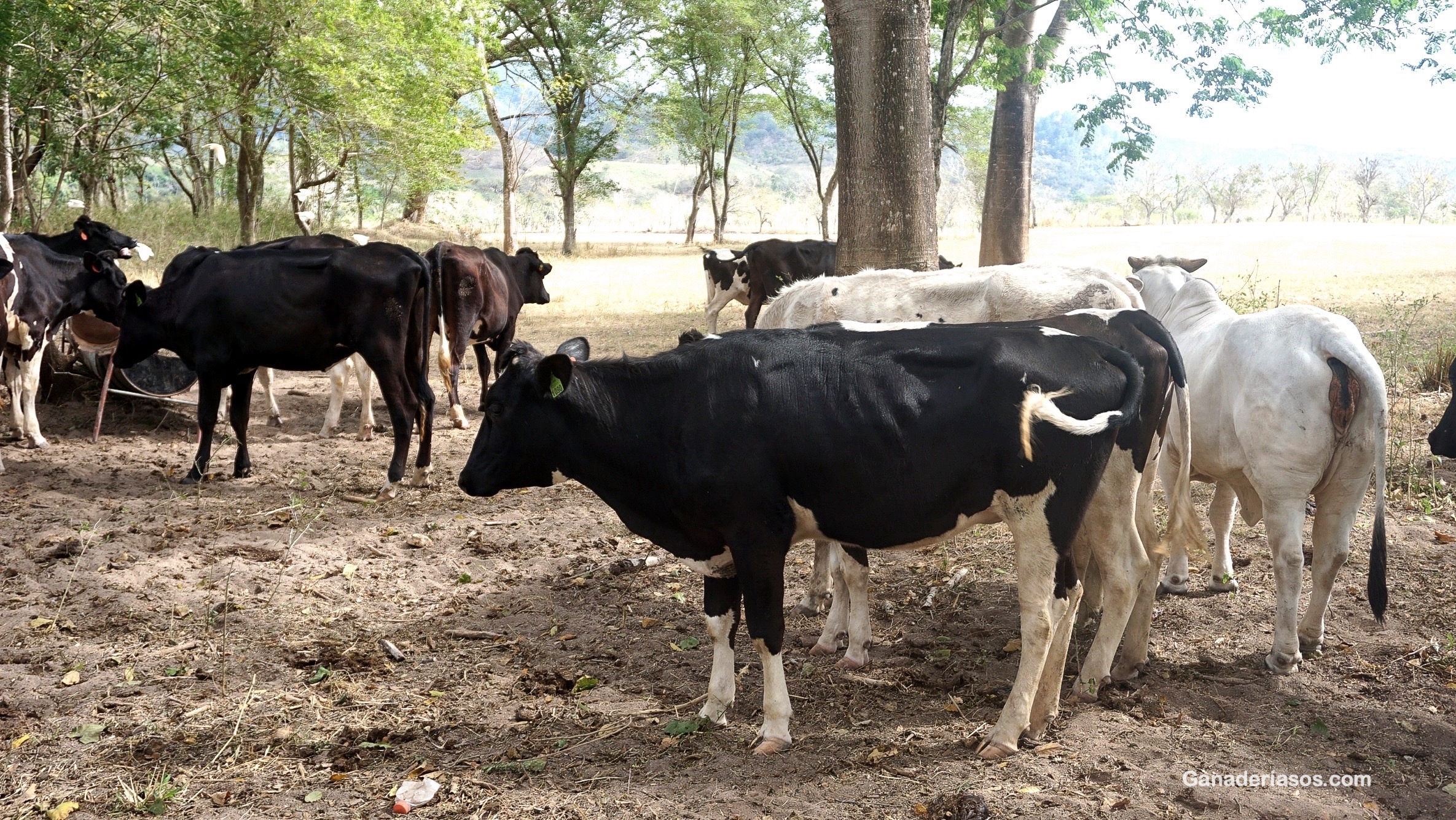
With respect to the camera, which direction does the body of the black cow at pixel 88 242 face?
to the viewer's right

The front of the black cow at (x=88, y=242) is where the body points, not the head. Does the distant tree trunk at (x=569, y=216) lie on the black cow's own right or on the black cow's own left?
on the black cow's own left

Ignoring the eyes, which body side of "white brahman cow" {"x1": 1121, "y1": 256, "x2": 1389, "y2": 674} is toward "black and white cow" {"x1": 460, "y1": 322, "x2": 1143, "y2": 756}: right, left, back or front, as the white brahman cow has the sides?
left

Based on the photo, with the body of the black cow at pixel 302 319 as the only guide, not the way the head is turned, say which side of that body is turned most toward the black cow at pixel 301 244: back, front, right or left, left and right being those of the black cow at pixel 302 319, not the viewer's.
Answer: right

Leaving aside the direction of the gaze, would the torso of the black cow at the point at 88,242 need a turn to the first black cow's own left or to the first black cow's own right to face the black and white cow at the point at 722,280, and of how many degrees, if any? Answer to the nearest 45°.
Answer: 0° — it already faces it

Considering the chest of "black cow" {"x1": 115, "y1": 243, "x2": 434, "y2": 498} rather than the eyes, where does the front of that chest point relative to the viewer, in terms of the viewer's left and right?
facing to the left of the viewer

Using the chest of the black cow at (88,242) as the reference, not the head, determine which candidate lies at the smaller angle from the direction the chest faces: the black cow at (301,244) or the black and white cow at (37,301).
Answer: the black cow at (301,244)

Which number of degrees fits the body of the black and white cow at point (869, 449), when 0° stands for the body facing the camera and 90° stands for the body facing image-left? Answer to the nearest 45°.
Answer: approximately 90°

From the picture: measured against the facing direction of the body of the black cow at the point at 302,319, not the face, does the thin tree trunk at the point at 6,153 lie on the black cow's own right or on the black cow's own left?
on the black cow's own right

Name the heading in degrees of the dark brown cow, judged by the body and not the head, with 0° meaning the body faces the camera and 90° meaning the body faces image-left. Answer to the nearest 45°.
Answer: approximately 225°

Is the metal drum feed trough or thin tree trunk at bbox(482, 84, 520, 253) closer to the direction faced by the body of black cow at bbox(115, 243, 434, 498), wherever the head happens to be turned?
the metal drum feed trough

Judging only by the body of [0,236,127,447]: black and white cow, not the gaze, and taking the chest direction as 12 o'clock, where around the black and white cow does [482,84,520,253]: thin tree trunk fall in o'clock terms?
The thin tree trunk is roughly at 10 o'clock from the black and white cow.
